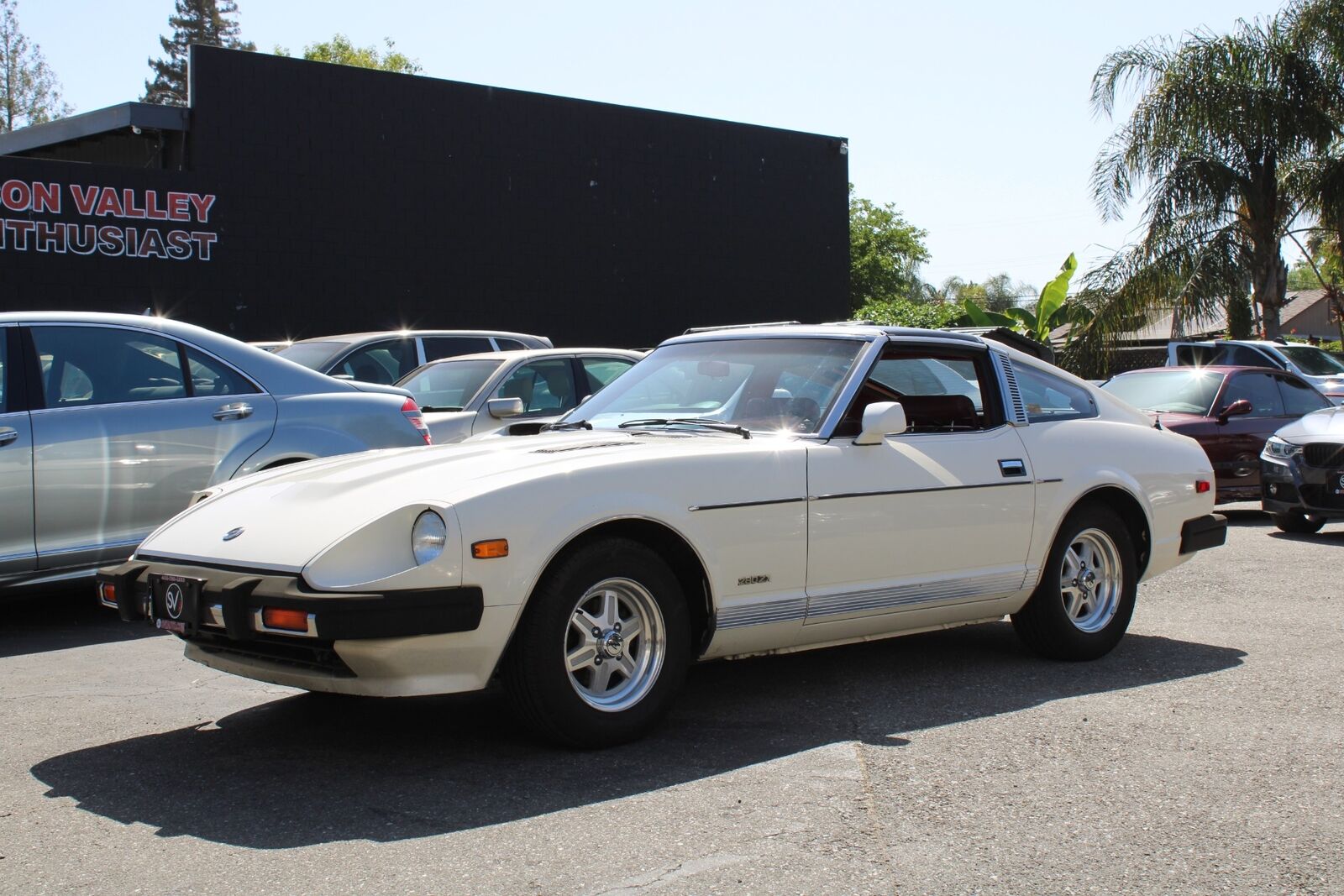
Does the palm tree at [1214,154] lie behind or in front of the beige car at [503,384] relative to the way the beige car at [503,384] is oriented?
behind

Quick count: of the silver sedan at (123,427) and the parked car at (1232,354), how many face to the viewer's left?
1

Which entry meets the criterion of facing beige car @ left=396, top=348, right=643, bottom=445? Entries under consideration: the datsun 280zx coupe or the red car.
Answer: the red car

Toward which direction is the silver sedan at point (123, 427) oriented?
to the viewer's left

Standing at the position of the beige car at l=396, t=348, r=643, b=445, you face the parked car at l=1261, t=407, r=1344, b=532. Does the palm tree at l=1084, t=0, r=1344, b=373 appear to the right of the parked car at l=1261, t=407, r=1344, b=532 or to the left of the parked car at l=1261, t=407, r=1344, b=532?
left

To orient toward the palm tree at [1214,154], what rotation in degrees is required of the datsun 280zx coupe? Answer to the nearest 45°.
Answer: approximately 180°

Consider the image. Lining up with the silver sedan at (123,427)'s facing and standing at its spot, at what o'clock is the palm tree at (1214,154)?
The palm tree is roughly at 5 o'clock from the silver sedan.

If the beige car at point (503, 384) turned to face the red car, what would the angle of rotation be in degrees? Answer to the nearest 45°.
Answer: approximately 135° to its left

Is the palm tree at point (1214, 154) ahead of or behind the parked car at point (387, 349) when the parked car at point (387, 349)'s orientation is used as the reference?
behind

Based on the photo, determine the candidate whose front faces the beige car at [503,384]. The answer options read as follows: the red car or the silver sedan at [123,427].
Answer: the red car

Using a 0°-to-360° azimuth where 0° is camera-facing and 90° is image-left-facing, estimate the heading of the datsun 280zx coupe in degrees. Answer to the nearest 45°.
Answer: approximately 45°

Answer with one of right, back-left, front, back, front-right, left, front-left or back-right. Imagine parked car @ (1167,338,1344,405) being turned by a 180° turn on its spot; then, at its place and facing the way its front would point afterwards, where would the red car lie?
back-left

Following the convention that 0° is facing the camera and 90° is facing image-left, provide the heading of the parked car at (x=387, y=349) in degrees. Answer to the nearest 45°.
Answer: approximately 45°

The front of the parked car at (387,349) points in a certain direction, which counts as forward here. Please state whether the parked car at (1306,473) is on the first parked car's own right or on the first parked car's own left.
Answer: on the first parked car's own left
